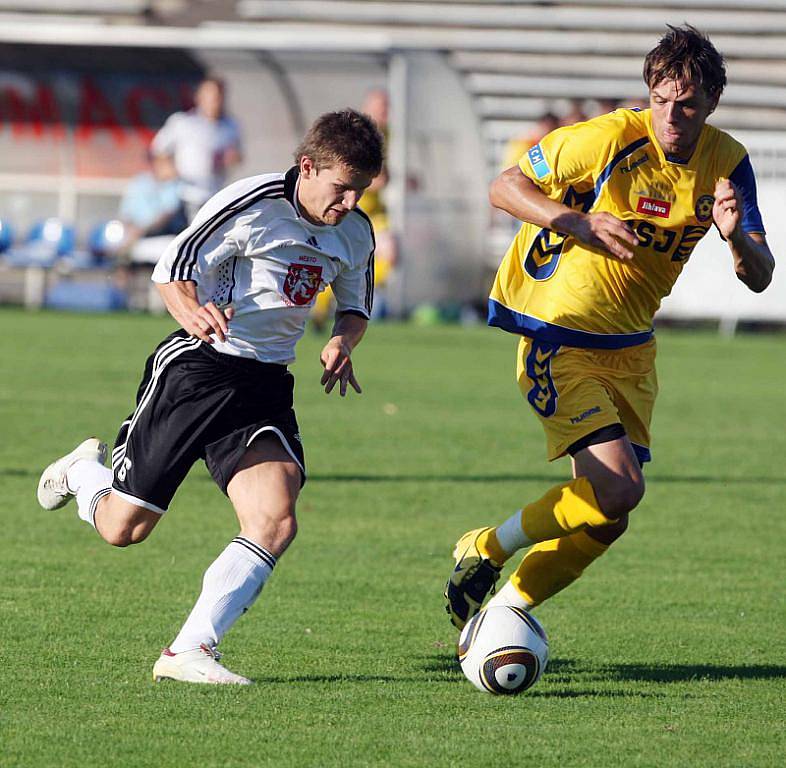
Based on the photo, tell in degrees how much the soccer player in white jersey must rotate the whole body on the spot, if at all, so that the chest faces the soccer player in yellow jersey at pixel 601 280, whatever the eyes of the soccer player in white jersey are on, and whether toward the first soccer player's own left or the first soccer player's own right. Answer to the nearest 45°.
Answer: approximately 45° to the first soccer player's own left

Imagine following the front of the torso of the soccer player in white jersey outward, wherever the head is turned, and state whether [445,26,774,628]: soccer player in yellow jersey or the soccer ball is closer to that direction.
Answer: the soccer ball

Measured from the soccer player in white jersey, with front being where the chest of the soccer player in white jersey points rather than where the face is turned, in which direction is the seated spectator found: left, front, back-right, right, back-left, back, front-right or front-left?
back-left

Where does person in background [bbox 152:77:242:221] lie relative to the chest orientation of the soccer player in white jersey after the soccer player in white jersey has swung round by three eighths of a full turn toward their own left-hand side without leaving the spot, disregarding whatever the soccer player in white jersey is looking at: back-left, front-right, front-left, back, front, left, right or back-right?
front

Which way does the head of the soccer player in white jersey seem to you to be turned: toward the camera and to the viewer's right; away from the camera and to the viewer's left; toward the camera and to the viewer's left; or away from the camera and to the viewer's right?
toward the camera and to the viewer's right

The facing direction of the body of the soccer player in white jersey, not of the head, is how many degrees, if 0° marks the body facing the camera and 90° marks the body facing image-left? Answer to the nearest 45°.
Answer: approximately 315°
